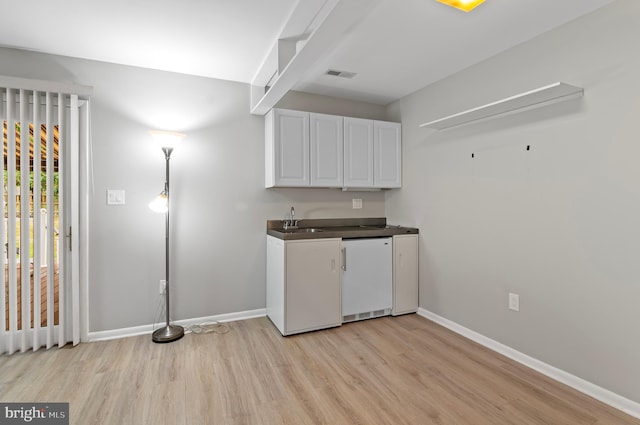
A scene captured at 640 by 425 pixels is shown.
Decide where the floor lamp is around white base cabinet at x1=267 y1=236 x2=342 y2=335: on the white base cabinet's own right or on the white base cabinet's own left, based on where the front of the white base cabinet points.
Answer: on the white base cabinet's own right

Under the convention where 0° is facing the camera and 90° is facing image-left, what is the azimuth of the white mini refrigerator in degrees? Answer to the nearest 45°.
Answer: approximately 315°

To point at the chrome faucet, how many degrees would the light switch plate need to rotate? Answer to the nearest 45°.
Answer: approximately 90° to its left

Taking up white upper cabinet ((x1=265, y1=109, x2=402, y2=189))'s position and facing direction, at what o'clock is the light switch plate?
The light switch plate is roughly at 4 o'clock from the white upper cabinet.

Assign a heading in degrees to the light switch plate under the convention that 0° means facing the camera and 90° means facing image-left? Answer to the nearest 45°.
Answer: approximately 0°

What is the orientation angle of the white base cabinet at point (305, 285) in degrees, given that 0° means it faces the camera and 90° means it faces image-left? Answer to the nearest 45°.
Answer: approximately 315°

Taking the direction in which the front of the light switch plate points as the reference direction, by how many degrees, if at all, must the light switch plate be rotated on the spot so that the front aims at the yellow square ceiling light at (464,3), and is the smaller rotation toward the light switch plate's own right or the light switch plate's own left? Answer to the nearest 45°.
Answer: approximately 45° to the light switch plate's own left
